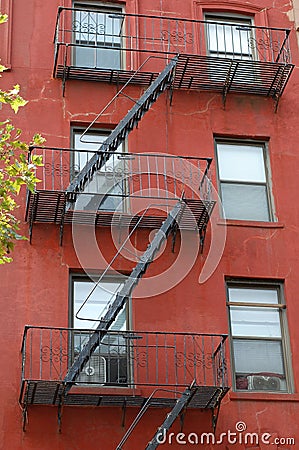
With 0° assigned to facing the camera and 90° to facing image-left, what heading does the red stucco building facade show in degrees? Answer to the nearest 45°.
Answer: approximately 0°
